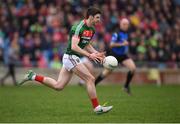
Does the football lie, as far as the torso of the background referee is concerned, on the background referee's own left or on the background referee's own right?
on the background referee's own right
